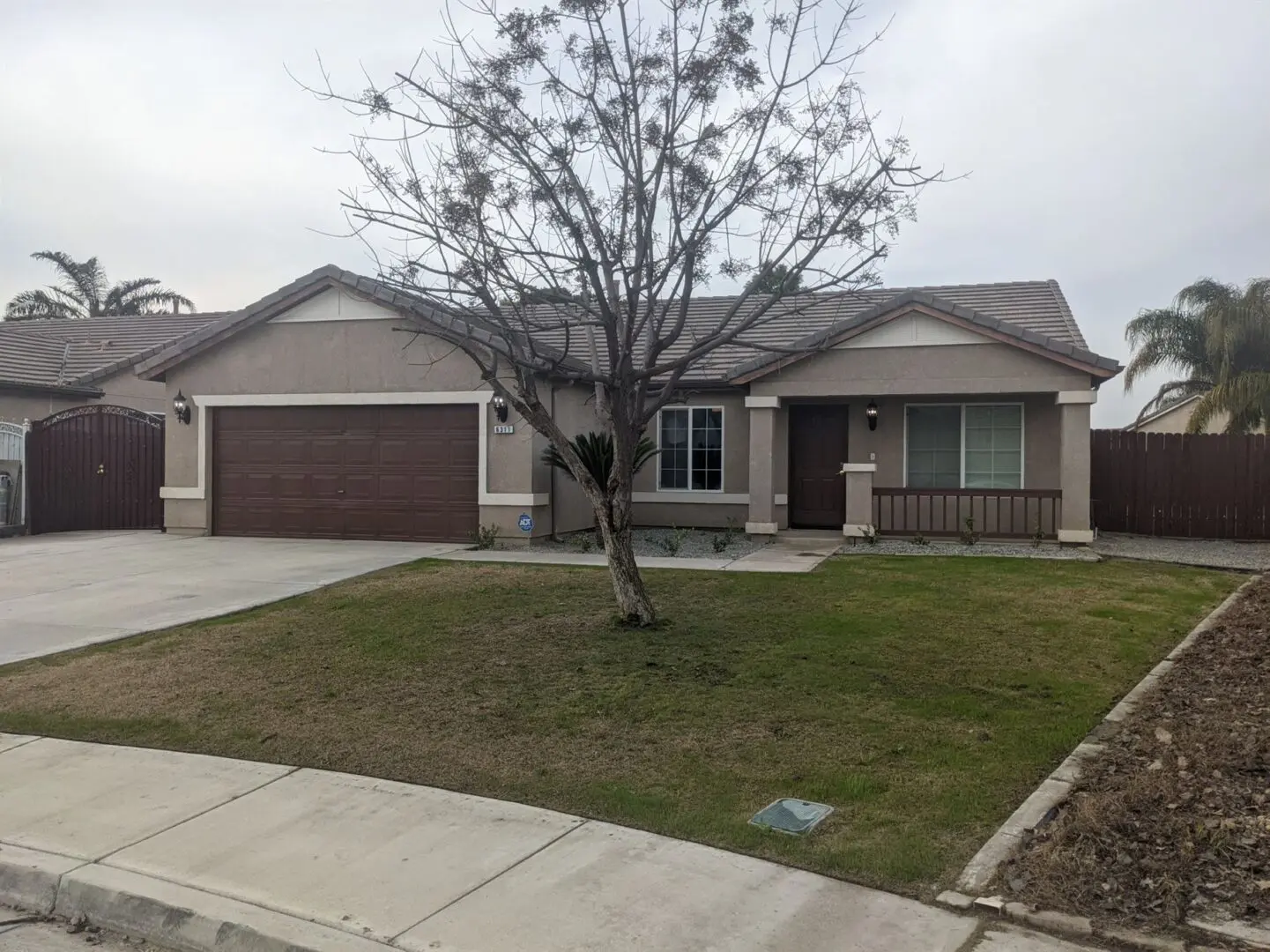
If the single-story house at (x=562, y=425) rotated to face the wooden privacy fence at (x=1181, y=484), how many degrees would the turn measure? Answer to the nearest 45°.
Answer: approximately 90° to its left

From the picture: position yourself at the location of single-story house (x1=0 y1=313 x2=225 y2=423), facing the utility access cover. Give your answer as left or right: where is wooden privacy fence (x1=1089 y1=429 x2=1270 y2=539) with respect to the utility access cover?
left

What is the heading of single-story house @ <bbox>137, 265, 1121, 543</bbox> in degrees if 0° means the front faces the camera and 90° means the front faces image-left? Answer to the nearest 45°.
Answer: approximately 0°

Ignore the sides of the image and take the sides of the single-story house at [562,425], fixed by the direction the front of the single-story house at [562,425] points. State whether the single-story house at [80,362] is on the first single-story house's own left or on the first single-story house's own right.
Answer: on the first single-story house's own right

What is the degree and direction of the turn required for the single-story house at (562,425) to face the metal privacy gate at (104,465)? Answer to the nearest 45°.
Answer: approximately 90° to its right

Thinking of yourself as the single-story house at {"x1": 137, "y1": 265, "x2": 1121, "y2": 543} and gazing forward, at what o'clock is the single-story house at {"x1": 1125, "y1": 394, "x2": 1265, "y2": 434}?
the single-story house at {"x1": 1125, "y1": 394, "x2": 1265, "y2": 434} is roughly at 8 o'clock from the single-story house at {"x1": 137, "y1": 265, "x2": 1121, "y2": 543}.

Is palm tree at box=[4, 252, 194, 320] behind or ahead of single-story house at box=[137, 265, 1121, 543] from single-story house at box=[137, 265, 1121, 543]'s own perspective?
behind

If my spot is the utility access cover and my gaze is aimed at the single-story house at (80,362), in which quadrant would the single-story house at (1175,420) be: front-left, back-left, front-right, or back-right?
front-right

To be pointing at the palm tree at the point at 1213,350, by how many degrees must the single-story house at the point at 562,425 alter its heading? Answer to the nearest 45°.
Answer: approximately 135° to its left

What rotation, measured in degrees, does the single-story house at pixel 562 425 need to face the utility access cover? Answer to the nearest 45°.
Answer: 0° — it already faces it

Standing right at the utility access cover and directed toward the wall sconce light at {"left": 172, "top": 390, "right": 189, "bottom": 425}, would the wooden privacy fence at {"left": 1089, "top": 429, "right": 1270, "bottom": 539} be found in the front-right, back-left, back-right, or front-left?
front-right

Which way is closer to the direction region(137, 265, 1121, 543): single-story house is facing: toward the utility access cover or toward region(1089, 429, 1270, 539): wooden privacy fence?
the utility access cover

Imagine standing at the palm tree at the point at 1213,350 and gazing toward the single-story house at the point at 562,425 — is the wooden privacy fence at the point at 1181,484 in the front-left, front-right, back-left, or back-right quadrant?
front-left
